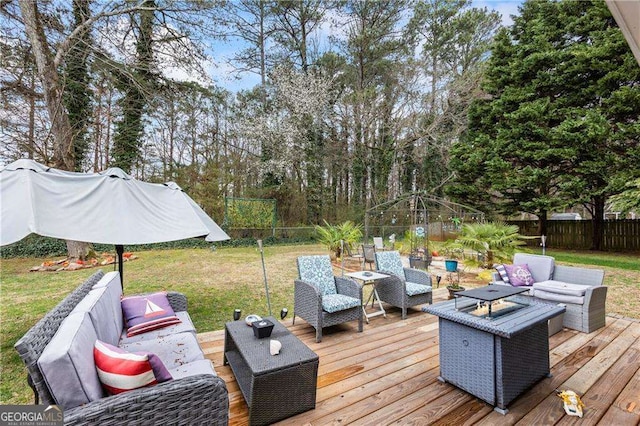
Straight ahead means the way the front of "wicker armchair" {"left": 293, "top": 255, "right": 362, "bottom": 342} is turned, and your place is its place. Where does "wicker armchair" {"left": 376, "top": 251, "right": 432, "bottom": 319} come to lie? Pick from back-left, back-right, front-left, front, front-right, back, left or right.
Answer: left

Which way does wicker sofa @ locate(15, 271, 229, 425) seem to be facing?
to the viewer's right

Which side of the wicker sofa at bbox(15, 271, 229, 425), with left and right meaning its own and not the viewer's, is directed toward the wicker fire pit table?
front

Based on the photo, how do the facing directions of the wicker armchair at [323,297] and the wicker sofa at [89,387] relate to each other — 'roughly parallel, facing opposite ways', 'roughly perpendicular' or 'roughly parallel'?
roughly perpendicular

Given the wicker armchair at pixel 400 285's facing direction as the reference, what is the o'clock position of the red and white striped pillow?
The red and white striped pillow is roughly at 2 o'clock from the wicker armchair.

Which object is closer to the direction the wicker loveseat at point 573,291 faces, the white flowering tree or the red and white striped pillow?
the red and white striped pillow

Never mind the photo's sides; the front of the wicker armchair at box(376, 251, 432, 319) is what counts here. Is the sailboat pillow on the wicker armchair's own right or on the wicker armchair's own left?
on the wicker armchair's own right

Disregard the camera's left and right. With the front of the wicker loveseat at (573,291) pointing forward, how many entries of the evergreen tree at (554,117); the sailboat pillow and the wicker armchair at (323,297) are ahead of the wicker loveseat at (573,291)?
2

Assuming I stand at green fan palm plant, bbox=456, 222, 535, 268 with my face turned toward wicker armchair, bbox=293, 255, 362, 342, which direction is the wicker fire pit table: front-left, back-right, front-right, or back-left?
front-left

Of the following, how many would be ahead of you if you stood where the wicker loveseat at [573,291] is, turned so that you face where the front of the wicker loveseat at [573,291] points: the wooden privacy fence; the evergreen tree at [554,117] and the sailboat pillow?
1

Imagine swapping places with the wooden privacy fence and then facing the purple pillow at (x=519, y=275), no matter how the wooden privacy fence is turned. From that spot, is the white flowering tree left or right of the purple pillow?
right

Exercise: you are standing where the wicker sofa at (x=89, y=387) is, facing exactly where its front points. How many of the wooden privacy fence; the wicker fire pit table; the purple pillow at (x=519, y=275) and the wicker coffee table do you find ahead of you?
4

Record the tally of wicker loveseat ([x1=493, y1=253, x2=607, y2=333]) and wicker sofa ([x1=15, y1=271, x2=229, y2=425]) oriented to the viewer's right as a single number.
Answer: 1

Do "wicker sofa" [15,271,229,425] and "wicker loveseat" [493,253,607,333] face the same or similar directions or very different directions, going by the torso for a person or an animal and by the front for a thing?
very different directions

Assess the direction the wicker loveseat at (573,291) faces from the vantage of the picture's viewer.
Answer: facing the viewer and to the left of the viewer

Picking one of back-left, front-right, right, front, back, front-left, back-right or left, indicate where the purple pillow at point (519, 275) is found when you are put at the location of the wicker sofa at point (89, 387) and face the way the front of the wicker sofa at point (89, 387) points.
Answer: front

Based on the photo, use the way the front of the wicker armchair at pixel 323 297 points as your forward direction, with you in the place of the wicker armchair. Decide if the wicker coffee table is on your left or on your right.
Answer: on your right

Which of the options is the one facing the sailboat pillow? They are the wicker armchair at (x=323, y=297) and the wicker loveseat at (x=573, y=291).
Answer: the wicker loveseat

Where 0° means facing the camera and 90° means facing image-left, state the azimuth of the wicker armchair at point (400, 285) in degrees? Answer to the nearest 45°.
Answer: approximately 315°

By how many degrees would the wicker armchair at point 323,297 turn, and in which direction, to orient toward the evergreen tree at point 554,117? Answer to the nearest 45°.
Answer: approximately 90° to its left

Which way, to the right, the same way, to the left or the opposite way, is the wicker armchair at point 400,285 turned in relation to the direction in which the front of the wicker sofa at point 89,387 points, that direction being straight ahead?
to the right

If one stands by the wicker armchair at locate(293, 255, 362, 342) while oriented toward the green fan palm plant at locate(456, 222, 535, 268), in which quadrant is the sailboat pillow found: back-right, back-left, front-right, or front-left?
back-left
